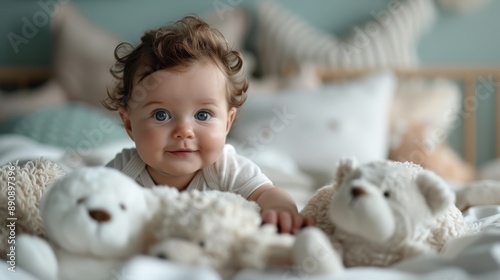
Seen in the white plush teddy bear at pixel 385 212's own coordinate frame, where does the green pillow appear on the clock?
The green pillow is roughly at 3 o'clock from the white plush teddy bear.

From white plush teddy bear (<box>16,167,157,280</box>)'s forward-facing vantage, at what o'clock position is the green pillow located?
The green pillow is roughly at 6 o'clock from the white plush teddy bear.

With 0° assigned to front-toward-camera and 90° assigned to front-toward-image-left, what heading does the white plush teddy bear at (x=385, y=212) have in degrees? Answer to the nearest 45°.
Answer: approximately 45°

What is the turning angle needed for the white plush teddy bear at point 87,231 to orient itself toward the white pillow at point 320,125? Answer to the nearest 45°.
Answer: approximately 135° to its left
